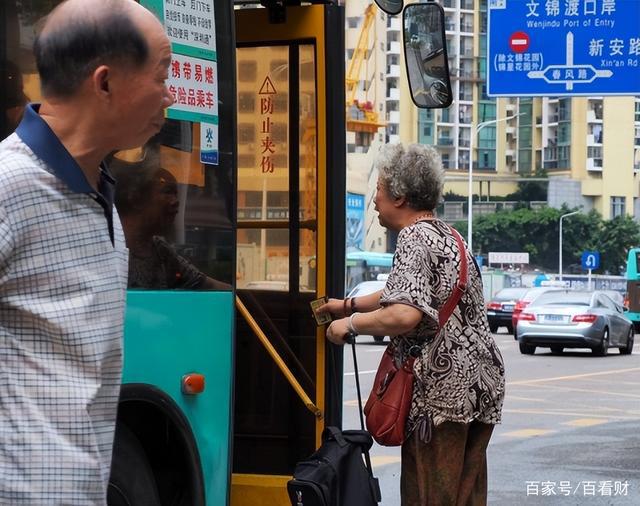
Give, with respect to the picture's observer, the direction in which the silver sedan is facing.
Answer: facing away from the viewer and to the right of the viewer

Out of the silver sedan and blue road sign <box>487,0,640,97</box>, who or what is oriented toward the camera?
the blue road sign

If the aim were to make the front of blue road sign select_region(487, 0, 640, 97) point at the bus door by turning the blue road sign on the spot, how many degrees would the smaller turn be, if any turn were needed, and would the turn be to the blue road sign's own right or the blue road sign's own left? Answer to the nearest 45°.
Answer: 0° — it already faces it

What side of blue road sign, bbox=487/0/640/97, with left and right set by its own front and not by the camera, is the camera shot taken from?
front

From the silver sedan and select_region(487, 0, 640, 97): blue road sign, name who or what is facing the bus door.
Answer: the blue road sign

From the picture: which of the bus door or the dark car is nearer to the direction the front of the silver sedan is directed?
the dark car

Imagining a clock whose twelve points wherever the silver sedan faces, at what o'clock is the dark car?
The dark car is roughly at 10 o'clock from the silver sedan.

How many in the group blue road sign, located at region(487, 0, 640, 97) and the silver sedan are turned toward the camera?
1
